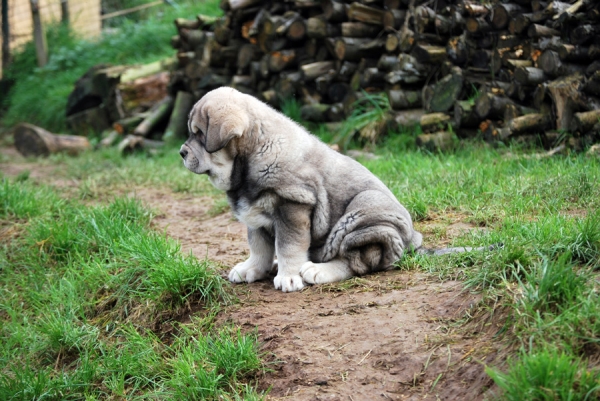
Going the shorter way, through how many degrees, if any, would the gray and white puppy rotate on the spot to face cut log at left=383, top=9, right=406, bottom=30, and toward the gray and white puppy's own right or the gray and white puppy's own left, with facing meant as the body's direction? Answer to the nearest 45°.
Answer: approximately 90° to the gray and white puppy's own right

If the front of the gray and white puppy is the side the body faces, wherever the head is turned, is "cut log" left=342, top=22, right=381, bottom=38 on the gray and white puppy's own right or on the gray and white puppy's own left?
on the gray and white puppy's own right

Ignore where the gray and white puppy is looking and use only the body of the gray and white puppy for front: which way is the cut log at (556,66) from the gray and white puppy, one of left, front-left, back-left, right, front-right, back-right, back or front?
back-right

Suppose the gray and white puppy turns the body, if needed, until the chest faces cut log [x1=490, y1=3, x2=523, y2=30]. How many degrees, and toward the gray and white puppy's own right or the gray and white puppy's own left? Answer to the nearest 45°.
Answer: approximately 135° to the gray and white puppy's own right

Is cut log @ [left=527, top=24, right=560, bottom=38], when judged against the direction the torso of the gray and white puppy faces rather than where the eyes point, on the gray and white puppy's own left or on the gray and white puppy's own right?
on the gray and white puppy's own right

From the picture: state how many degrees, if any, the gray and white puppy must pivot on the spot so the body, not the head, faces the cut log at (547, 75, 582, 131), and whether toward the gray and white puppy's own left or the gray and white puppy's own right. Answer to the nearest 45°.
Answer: approximately 135° to the gray and white puppy's own right

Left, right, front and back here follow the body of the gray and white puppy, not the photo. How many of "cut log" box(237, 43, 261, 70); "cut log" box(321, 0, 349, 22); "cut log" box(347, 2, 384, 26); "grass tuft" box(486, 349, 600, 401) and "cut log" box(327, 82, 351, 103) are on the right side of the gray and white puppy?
4

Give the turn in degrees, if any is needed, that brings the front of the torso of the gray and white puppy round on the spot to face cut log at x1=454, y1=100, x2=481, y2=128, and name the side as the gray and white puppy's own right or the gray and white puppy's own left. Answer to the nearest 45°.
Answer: approximately 135° to the gray and white puppy's own right

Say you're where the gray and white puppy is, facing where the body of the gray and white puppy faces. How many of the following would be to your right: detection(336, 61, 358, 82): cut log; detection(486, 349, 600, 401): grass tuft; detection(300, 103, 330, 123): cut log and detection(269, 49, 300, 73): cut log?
3

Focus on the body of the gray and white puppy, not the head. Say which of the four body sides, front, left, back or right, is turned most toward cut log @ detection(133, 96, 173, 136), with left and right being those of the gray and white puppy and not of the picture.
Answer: right

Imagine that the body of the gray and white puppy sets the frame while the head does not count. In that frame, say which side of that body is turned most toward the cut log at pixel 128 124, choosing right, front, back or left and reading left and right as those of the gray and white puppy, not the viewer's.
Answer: right

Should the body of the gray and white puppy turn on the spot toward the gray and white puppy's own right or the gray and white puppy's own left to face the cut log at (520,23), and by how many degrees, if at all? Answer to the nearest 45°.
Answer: approximately 135° to the gray and white puppy's own right

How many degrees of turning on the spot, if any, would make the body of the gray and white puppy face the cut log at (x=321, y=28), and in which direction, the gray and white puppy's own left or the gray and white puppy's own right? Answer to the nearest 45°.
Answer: approximately 90° to the gray and white puppy's own right

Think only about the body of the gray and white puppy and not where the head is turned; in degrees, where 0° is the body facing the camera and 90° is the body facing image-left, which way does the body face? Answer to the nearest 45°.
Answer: approximately 90°

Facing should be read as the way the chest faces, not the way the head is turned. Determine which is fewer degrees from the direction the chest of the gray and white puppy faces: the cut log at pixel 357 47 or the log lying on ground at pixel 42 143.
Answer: the log lying on ground

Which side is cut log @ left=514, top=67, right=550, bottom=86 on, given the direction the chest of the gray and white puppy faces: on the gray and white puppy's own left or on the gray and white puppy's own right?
on the gray and white puppy's own right
